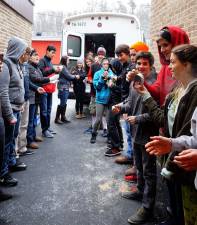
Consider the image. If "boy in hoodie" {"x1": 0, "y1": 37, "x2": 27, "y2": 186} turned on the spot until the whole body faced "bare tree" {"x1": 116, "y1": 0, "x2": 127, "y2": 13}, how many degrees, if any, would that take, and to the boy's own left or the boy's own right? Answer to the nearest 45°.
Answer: approximately 90° to the boy's own left

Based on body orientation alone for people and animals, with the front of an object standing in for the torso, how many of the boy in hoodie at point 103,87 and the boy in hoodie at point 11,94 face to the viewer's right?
1

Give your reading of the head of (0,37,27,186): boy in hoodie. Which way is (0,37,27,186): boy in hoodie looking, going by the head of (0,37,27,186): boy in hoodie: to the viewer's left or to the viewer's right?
to the viewer's right

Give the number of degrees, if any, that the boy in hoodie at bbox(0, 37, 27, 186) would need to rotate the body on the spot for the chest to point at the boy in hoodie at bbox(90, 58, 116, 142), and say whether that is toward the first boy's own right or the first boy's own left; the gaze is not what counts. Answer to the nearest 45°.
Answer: approximately 45° to the first boy's own left

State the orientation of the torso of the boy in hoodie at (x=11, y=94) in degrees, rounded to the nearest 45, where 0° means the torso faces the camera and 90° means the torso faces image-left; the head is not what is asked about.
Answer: approximately 270°

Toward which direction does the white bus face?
away from the camera

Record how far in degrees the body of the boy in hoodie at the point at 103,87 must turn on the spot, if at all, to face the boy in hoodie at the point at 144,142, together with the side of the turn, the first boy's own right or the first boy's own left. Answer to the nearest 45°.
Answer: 0° — they already face them

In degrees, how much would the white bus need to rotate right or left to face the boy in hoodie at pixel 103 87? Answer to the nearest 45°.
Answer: approximately 180°
